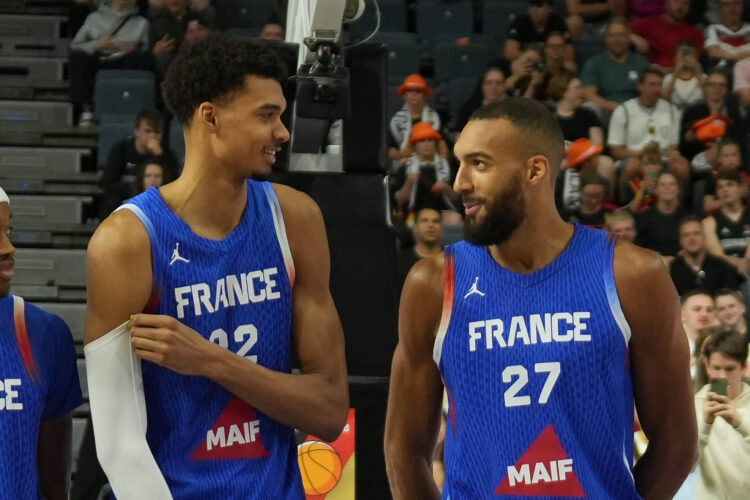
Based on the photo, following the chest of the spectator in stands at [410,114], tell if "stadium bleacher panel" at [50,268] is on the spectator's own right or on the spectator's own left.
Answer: on the spectator's own right

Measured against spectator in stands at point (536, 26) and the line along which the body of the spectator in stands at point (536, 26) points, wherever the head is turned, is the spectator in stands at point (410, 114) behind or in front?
in front

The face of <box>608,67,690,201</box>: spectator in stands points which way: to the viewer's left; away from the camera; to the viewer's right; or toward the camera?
toward the camera

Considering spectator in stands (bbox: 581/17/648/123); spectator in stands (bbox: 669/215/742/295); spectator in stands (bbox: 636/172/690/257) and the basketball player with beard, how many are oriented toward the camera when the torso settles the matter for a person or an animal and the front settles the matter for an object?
4

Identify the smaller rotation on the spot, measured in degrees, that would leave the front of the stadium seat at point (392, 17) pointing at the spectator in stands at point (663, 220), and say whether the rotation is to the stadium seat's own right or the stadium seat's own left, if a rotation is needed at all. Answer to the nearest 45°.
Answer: approximately 90° to the stadium seat's own left

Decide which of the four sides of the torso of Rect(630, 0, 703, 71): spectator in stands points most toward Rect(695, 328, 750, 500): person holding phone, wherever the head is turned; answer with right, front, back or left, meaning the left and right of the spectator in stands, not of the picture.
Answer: front

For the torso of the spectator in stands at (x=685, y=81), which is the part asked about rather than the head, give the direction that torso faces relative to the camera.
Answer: toward the camera

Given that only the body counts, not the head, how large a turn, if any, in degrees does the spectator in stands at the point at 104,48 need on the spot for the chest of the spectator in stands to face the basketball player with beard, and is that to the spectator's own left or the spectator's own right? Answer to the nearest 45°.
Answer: approximately 45° to the spectator's own left

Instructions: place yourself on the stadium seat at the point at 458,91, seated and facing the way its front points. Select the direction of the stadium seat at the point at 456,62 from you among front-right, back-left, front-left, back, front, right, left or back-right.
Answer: back

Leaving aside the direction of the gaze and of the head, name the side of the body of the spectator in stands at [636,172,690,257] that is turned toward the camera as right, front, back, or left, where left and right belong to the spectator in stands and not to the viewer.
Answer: front

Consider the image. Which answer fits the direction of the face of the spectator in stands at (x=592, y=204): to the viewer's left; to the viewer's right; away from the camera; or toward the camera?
toward the camera

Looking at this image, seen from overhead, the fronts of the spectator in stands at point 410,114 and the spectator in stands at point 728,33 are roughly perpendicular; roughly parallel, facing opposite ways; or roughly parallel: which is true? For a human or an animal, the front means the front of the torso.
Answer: roughly parallel

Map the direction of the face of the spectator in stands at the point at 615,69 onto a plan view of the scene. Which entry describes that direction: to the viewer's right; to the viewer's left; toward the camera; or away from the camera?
toward the camera

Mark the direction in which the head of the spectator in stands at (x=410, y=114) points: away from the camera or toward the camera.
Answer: toward the camera

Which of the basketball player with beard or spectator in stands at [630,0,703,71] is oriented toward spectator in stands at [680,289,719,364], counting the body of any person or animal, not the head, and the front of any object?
spectator in stands at [630,0,703,71]

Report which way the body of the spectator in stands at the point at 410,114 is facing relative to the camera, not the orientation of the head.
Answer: toward the camera

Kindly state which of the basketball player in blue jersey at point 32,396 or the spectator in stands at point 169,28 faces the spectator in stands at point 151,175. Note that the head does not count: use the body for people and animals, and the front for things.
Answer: the spectator in stands at point 169,28

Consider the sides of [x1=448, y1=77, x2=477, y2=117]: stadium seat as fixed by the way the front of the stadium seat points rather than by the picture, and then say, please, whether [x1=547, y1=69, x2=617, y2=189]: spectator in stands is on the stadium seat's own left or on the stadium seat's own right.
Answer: on the stadium seat's own left

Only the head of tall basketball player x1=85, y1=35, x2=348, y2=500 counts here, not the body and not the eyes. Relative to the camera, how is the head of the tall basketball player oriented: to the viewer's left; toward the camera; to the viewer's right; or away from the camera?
to the viewer's right
